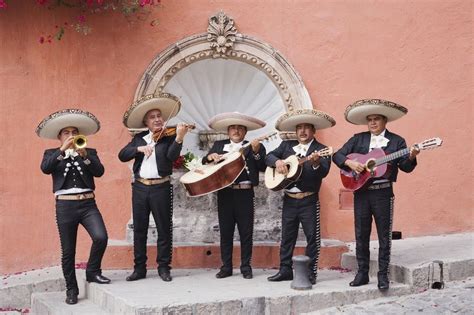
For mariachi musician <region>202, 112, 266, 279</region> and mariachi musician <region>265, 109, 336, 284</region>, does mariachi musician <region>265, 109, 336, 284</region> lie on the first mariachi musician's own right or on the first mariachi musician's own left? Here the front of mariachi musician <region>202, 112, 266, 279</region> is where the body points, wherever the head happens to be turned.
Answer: on the first mariachi musician's own left

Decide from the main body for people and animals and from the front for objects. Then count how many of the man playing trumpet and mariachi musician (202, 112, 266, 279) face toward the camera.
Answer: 2

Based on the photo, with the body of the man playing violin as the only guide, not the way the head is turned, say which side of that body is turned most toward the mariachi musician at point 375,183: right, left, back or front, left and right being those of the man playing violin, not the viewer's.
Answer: left

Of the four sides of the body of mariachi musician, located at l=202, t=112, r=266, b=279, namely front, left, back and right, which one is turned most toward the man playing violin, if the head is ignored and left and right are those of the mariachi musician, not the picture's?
right

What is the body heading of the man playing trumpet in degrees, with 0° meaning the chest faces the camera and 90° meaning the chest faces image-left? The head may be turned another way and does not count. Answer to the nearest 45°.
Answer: approximately 0°
